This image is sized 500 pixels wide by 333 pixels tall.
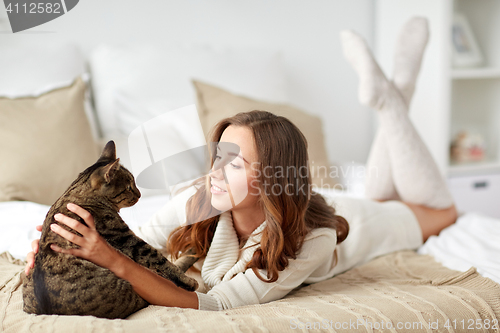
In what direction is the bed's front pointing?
toward the camera

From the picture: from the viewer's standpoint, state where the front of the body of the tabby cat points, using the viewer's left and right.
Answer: facing to the right of the viewer
